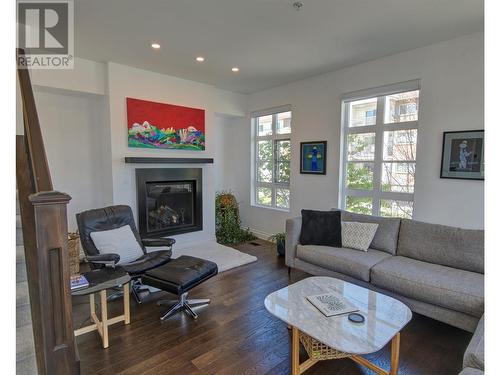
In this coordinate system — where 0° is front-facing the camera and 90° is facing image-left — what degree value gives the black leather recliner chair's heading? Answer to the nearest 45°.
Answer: approximately 315°

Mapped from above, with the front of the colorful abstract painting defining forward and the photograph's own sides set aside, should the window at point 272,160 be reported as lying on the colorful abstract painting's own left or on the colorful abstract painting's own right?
on the colorful abstract painting's own left

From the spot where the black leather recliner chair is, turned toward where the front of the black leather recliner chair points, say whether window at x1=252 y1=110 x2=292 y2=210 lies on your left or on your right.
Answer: on your left

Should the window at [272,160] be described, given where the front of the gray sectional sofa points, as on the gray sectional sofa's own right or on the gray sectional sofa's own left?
on the gray sectional sofa's own right

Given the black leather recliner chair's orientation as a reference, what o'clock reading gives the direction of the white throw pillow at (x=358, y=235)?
The white throw pillow is roughly at 11 o'clock from the black leather recliner chair.

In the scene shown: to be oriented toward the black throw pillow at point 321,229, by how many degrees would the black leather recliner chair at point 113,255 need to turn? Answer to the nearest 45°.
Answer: approximately 45° to its left

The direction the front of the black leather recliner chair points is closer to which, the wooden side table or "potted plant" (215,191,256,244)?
the wooden side table

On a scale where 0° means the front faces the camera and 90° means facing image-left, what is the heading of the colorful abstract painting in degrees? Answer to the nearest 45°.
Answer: approximately 315°
